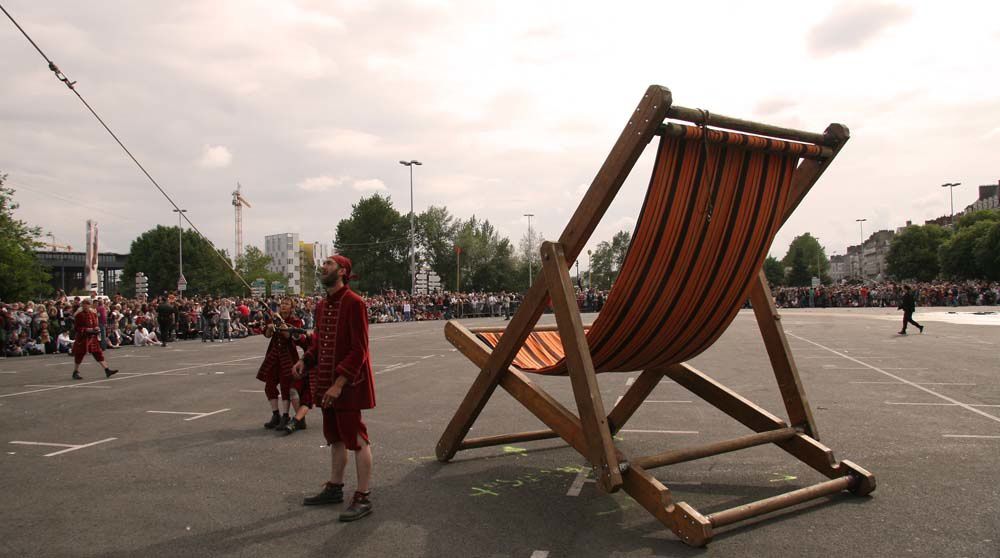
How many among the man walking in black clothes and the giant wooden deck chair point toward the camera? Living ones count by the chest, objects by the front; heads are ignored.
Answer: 0

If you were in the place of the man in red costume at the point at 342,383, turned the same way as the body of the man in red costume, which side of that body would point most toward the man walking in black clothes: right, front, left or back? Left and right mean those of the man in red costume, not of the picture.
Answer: back

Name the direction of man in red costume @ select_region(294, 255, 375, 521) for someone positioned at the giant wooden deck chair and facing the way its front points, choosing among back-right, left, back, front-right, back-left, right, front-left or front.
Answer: front-left

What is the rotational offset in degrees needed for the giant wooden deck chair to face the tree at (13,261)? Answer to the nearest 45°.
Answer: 0° — it already faces it

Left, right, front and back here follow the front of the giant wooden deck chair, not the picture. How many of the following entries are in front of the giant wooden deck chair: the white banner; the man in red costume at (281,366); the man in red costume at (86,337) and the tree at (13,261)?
4

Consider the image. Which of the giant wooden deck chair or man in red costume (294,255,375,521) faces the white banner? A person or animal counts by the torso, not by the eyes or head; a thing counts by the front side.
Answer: the giant wooden deck chair

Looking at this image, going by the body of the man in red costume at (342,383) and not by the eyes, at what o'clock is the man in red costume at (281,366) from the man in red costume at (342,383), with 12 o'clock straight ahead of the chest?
the man in red costume at (281,366) is roughly at 4 o'clock from the man in red costume at (342,383).

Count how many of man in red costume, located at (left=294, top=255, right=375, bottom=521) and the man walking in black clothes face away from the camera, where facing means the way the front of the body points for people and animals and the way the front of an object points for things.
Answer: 0

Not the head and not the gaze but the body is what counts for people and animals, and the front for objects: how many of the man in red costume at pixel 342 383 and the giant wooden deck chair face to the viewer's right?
0

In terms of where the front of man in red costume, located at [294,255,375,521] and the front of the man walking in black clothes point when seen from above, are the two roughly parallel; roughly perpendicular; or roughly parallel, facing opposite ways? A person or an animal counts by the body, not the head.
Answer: roughly perpendicular

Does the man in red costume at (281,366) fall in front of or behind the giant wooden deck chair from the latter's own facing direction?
in front

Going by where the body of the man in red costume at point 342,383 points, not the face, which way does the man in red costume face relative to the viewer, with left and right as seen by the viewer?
facing the viewer and to the left of the viewer

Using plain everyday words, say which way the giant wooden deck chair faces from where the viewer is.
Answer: facing away from the viewer and to the left of the viewer
